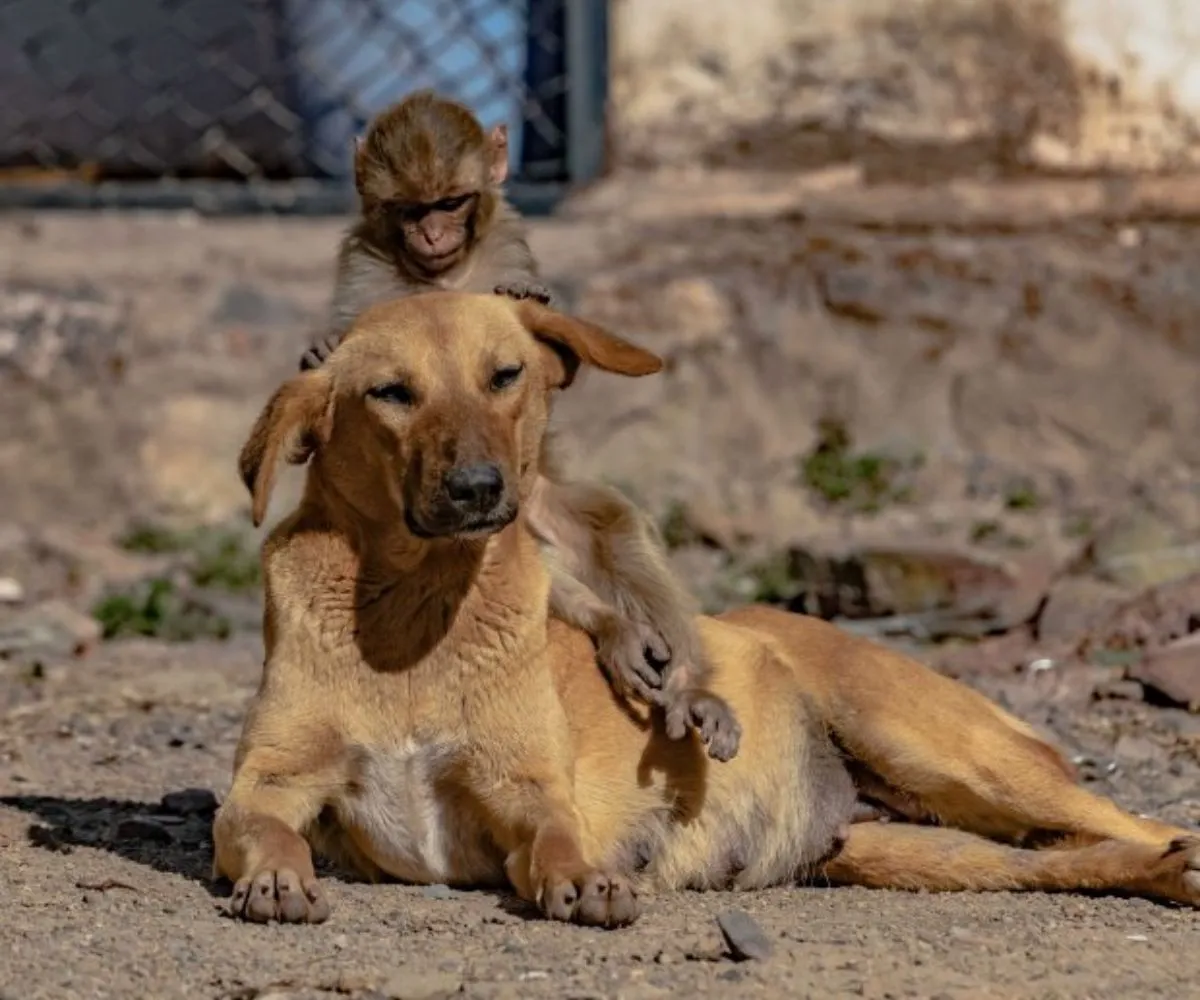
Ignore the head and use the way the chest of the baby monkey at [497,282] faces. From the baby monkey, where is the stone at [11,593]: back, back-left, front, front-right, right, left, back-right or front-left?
back-right

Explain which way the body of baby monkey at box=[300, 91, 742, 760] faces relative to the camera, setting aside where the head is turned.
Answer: toward the camera

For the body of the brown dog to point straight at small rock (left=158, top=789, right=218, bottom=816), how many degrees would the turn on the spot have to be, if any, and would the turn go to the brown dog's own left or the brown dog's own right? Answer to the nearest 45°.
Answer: approximately 90° to the brown dog's own right

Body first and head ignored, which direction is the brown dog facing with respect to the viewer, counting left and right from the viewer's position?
facing the viewer and to the left of the viewer

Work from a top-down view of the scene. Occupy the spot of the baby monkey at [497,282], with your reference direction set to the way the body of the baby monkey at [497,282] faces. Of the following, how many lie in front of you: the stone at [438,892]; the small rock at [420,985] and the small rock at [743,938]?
3

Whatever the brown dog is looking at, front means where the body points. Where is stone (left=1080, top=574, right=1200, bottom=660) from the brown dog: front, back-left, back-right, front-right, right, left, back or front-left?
back

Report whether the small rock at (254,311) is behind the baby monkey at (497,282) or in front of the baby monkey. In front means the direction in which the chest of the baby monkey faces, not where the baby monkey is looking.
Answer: behind

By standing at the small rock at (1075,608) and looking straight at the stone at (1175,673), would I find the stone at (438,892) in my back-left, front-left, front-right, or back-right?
front-right

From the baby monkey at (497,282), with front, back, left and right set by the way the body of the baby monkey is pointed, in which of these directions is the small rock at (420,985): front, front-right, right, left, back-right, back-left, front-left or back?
front

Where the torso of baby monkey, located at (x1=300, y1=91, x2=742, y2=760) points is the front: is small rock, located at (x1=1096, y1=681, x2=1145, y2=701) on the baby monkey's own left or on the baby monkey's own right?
on the baby monkey's own left
